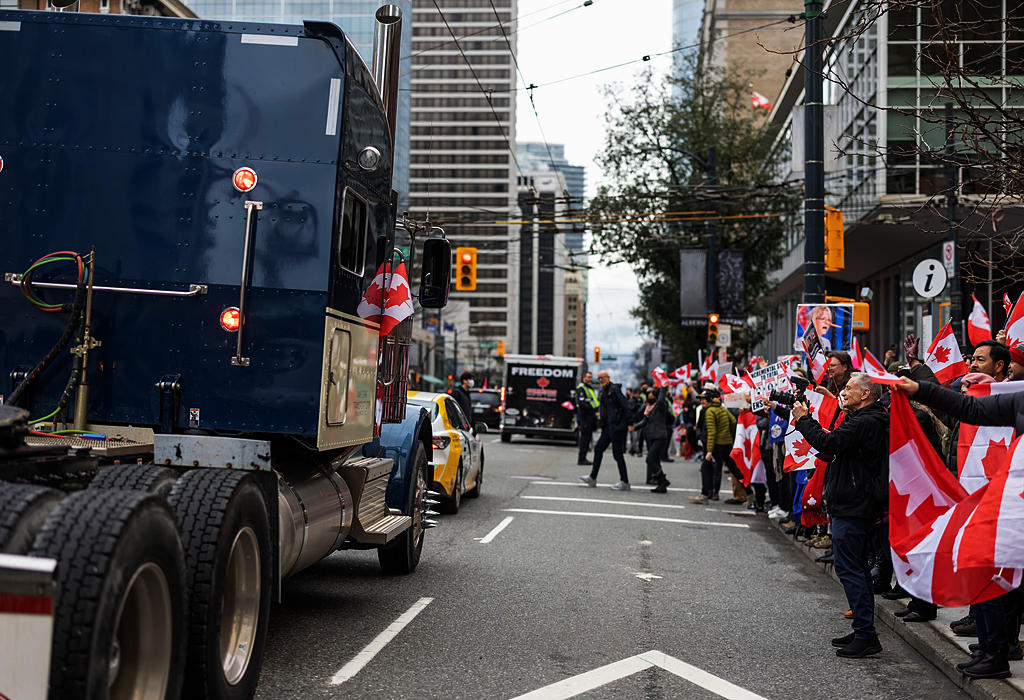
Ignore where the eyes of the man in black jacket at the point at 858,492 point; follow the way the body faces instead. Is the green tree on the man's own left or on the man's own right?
on the man's own right

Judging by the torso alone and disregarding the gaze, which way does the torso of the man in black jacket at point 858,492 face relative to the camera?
to the viewer's left

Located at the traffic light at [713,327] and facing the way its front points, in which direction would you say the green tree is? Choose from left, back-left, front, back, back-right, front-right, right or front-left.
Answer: back

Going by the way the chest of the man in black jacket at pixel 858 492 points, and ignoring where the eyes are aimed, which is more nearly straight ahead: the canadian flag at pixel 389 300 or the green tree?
the canadian flag

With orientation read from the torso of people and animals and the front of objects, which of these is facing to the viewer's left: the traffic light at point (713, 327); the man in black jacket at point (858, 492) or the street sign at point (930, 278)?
the man in black jacket

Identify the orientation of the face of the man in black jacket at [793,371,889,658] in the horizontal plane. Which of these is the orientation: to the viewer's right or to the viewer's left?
to the viewer's left

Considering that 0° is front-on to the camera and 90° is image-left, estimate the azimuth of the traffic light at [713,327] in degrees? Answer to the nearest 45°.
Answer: approximately 0°
